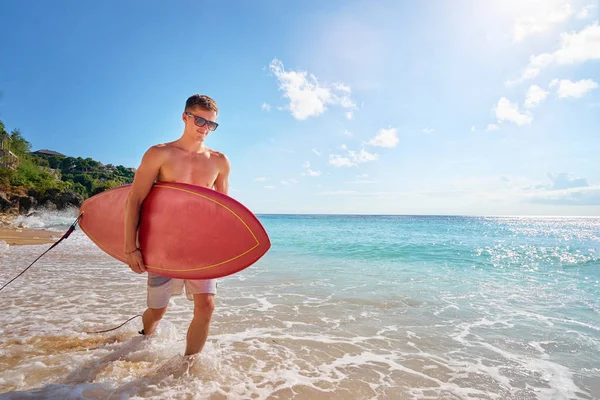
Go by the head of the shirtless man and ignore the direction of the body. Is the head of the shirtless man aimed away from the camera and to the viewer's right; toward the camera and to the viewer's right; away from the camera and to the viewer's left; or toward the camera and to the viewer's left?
toward the camera and to the viewer's right

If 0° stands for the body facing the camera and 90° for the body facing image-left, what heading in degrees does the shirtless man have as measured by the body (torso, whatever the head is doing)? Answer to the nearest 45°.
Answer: approximately 315°
